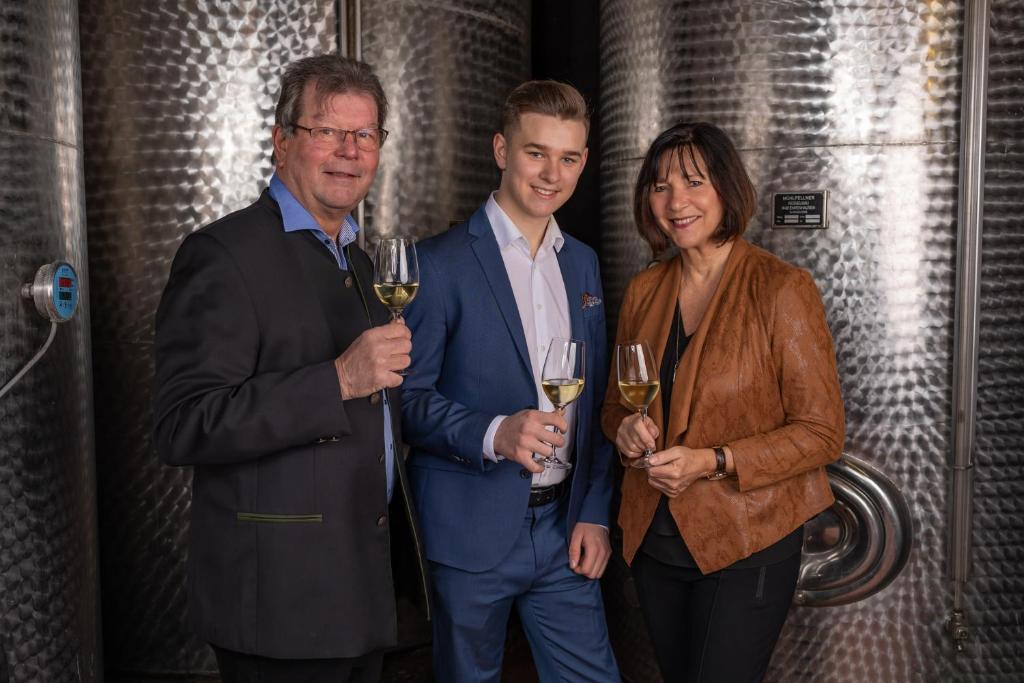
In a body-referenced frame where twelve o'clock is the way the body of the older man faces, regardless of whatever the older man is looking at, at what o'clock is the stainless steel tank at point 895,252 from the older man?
The stainless steel tank is roughly at 10 o'clock from the older man.

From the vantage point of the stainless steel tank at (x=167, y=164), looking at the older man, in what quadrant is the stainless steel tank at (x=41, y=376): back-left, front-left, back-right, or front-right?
front-right

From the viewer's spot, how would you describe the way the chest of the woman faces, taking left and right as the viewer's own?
facing the viewer and to the left of the viewer

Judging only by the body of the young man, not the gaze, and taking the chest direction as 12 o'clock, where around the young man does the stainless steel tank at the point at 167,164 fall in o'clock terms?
The stainless steel tank is roughly at 6 o'clock from the young man.

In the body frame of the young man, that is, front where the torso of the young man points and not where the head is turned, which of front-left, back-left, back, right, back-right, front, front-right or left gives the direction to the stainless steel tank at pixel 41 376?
back-right

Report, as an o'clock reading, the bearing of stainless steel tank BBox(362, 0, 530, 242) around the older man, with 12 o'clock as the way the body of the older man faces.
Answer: The stainless steel tank is roughly at 8 o'clock from the older man.

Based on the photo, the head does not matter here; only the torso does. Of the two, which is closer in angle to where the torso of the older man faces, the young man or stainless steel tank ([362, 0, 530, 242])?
the young man

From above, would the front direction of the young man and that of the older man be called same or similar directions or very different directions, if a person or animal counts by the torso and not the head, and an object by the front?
same or similar directions

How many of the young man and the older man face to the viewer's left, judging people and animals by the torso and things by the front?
0

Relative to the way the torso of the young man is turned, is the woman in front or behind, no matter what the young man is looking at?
in front

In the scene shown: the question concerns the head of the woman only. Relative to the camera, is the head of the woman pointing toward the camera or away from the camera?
toward the camera

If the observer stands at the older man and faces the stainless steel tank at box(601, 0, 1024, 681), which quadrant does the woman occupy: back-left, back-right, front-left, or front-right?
front-right

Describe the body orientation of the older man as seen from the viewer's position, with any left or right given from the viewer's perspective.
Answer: facing the viewer and to the right of the viewer

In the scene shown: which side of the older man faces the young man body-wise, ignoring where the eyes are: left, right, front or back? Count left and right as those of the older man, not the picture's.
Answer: left

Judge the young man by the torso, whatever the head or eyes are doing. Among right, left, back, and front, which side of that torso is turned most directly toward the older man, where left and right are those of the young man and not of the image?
right
